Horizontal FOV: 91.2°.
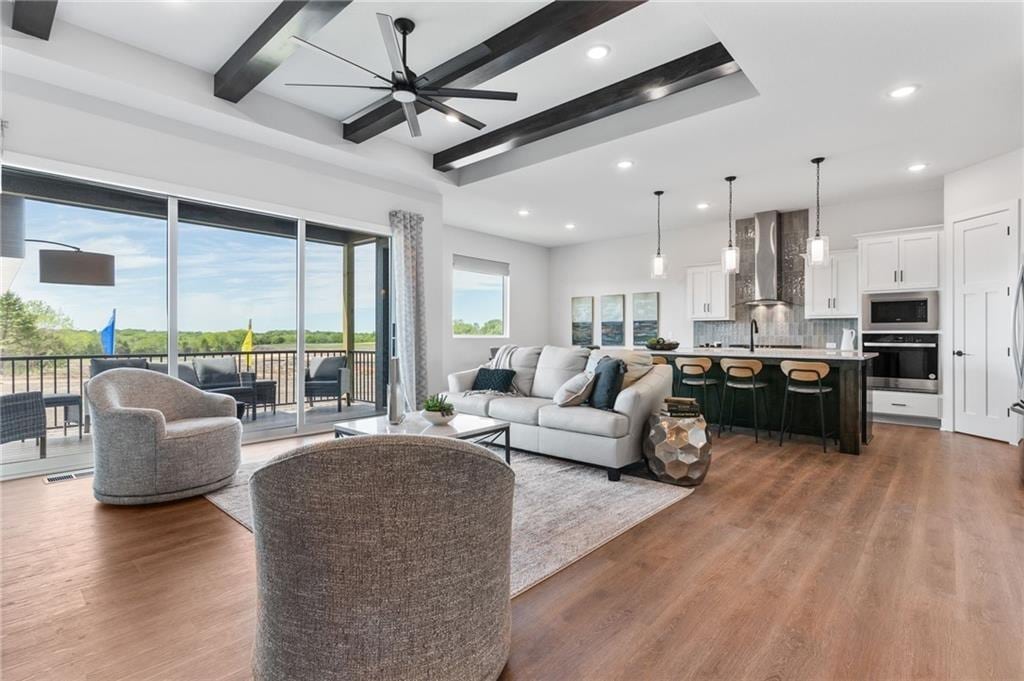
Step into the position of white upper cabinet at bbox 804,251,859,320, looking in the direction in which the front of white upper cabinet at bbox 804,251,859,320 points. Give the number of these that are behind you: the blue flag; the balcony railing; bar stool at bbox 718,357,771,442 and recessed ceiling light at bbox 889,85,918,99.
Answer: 0

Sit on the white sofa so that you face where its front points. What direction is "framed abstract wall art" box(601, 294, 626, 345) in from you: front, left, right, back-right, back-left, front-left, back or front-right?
back-right

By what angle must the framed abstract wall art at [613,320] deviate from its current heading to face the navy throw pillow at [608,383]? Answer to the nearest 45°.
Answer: approximately 45° to its left

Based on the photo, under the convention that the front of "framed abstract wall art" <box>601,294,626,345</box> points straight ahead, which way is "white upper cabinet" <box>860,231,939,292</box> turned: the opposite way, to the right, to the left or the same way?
the same way

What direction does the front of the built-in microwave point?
toward the camera

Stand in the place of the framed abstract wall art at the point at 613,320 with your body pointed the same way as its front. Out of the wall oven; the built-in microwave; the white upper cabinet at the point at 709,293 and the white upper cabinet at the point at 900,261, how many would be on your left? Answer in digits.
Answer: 4

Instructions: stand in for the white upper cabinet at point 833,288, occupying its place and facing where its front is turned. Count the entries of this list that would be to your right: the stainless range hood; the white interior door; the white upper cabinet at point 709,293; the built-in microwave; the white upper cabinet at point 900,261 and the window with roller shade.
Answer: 3

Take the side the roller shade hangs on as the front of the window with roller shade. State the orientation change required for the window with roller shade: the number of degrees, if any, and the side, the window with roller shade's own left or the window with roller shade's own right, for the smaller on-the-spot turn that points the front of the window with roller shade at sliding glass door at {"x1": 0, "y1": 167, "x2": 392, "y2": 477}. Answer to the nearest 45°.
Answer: approximately 90° to the window with roller shade's own right

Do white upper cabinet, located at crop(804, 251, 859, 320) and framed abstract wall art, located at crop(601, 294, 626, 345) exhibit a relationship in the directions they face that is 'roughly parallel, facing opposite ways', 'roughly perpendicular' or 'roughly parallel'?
roughly parallel

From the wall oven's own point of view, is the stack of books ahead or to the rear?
ahead

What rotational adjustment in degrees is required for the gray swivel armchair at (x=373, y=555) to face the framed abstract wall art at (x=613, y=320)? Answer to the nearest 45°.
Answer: approximately 45° to its right

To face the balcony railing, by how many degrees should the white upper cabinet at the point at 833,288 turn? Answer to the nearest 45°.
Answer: approximately 45° to its right

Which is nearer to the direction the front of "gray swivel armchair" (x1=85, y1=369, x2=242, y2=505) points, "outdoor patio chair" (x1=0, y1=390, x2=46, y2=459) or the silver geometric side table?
the silver geometric side table

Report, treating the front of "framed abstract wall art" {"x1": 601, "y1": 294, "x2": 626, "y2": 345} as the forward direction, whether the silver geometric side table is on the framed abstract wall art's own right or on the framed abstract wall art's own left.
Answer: on the framed abstract wall art's own left

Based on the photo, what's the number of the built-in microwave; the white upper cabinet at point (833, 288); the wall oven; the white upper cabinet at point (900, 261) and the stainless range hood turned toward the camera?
5

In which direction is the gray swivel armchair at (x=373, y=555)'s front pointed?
away from the camera

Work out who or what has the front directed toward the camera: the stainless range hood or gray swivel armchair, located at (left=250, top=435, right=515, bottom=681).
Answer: the stainless range hood

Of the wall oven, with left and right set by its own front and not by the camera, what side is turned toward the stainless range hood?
right

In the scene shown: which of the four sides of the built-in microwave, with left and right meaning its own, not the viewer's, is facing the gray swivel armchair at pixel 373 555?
front

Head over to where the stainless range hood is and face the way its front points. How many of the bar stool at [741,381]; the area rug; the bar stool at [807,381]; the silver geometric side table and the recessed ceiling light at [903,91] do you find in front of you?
5

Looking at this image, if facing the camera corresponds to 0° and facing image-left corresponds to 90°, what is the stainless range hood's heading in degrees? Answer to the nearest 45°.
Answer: approximately 0°

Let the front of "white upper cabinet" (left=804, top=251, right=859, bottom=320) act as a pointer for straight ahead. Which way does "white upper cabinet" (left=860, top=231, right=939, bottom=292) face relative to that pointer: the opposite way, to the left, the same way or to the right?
the same way

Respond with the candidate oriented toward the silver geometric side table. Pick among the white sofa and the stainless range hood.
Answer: the stainless range hood
